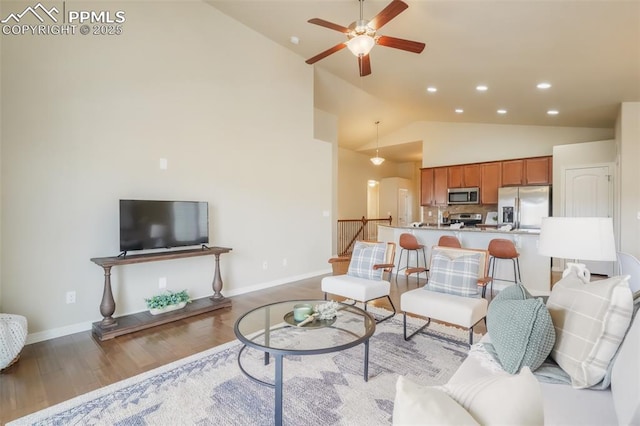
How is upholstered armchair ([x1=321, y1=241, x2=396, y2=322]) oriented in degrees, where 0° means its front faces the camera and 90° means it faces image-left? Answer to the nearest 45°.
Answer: approximately 45°

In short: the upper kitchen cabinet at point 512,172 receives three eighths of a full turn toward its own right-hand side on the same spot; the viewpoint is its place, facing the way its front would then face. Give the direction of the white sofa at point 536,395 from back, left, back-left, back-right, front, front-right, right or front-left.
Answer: back-left

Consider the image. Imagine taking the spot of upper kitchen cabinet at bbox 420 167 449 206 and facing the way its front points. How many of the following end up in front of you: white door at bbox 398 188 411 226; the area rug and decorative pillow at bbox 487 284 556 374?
2

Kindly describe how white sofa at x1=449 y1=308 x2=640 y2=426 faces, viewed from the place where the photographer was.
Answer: facing to the left of the viewer

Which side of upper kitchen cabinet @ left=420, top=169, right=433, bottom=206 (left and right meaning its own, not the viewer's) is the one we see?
front

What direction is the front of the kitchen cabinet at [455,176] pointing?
toward the camera

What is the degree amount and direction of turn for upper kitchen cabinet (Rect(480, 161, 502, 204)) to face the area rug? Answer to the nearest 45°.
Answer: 0° — it already faces it

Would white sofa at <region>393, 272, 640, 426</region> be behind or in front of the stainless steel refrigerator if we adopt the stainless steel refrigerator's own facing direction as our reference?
in front

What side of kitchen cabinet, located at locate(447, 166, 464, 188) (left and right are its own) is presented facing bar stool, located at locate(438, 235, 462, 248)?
front

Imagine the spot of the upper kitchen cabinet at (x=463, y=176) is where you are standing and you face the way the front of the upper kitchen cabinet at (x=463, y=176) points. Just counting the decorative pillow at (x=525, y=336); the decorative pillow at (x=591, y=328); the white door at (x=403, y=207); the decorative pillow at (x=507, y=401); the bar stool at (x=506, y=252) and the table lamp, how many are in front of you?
5

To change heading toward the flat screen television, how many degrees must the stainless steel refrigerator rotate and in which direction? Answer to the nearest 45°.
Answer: approximately 45° to its right

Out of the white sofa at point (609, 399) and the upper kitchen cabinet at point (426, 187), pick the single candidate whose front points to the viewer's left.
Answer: the white sofa

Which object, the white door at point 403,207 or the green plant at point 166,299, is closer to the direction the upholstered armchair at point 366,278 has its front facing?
the green plant

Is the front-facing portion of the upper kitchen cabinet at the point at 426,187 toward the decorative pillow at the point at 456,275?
yes

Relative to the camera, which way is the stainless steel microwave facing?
toward the camera

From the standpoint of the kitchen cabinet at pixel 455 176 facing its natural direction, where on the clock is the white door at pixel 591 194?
The white door is roughly at 10 o'clock from the kitchen cabinet.
